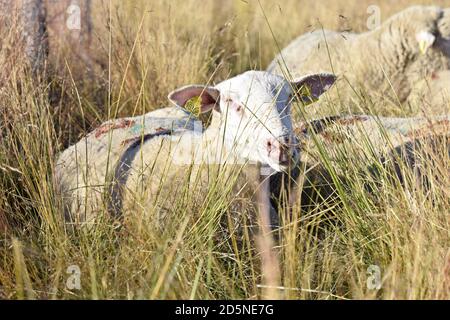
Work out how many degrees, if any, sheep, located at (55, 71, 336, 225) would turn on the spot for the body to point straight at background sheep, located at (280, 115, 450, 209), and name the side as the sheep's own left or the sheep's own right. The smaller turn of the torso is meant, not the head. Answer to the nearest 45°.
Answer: approximately 45° to the sheep's own left

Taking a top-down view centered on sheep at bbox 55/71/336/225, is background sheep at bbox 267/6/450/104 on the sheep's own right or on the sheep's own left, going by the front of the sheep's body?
on the sheep's own left

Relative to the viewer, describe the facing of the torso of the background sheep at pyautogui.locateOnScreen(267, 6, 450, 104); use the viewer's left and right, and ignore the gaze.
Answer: facing to the right of the viewer

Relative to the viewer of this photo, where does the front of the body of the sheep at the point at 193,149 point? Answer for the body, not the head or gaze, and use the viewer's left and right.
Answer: facing the viewer and to the right of the viewer

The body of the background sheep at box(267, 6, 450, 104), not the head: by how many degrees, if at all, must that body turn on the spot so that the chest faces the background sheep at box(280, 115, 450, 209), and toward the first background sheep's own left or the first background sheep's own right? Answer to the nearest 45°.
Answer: approximately 90° to the first background sheep's own right

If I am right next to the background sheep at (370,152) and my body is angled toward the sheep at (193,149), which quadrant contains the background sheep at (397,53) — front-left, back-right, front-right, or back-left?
back-right

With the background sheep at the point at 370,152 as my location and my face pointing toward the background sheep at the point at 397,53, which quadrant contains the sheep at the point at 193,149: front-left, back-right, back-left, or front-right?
back-left

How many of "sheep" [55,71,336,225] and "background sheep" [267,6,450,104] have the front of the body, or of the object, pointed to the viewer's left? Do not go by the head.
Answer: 0

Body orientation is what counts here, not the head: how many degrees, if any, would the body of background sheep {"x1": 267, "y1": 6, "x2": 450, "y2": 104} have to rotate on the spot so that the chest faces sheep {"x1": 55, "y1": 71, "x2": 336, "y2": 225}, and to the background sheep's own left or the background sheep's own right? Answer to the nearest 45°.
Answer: approximately 90° to the background sheep's own right
